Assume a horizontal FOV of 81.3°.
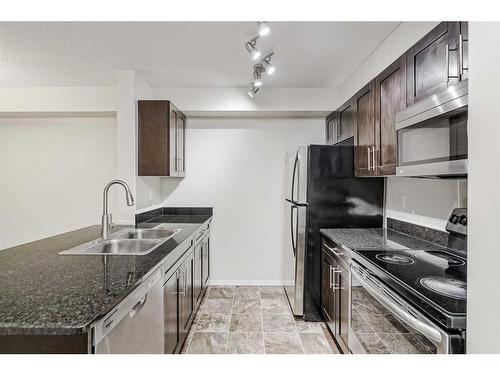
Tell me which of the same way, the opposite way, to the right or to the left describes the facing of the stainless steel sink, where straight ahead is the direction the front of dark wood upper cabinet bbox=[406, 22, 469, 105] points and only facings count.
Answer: the opposite way

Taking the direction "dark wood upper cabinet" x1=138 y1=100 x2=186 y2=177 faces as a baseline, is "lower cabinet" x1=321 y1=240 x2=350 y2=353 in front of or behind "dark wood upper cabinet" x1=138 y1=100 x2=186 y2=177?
in front

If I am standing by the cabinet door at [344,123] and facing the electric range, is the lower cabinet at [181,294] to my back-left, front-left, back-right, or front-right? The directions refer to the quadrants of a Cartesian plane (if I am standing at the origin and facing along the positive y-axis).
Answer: front-right

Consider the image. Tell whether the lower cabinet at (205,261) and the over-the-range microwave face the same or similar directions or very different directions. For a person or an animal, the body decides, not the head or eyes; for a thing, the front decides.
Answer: very different directions

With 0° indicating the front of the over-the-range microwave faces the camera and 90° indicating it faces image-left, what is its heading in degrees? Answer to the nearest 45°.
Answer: approximately 45°

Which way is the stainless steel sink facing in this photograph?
to the viewer's right

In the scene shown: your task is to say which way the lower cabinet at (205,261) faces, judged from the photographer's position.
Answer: facing to the right of the viewer

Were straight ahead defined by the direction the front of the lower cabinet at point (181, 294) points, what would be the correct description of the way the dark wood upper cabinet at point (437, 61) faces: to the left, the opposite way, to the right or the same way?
the opposite way

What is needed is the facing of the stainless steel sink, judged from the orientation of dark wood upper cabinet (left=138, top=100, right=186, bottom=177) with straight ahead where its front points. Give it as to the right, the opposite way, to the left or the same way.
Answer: the same way

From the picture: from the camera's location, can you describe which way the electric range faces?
facing the viewer and to the left of the viewer

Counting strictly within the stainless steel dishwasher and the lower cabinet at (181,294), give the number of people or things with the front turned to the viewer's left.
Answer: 0

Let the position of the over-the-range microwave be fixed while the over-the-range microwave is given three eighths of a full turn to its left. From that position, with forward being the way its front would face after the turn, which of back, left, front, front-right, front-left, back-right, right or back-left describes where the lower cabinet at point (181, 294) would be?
back

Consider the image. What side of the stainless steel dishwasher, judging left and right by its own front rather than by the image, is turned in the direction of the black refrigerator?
left

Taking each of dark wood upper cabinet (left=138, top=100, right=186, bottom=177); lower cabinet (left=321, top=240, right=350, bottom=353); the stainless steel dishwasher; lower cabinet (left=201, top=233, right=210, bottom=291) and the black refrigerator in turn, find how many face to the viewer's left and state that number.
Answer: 2

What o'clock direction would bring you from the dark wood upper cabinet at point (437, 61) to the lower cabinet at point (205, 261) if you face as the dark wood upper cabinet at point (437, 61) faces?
The lower cabinet is roughly at 2 o'clock from the dark wood upper cabinet.

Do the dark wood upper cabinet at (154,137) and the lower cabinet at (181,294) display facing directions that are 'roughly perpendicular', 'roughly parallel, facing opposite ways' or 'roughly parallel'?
roughly parallel
